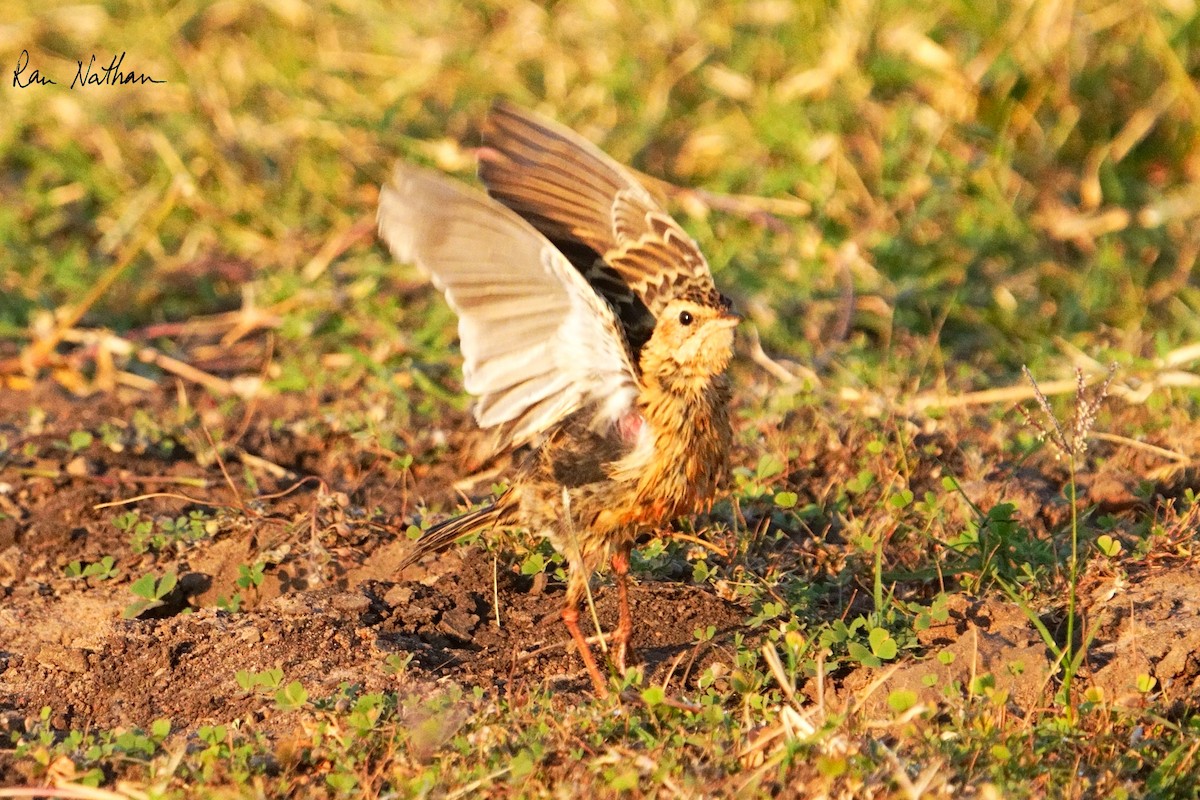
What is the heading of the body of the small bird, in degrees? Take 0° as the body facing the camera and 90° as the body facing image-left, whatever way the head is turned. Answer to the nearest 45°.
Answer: approximately 270°

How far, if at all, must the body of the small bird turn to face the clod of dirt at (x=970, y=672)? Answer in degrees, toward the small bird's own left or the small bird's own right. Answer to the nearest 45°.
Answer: approximately 45° to the small bird's own right

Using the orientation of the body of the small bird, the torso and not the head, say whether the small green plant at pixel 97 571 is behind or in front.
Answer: behind

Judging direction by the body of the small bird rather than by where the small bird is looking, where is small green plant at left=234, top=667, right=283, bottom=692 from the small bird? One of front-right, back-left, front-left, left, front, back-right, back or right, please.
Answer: back-right

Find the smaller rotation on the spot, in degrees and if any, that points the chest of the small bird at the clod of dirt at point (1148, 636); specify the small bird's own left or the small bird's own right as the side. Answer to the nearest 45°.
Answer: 0° — it already faces it

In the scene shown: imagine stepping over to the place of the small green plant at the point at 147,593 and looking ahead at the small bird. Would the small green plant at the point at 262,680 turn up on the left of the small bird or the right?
right

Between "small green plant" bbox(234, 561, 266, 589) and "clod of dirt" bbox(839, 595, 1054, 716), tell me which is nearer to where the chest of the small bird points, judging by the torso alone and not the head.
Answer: the clod of dirt

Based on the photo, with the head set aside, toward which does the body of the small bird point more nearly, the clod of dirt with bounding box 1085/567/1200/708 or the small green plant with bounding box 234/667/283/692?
the clod of dirt

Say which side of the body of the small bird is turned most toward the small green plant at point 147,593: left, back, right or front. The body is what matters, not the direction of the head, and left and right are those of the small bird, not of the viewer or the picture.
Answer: back

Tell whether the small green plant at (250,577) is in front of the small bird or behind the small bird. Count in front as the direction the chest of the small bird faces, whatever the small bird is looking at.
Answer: behind
